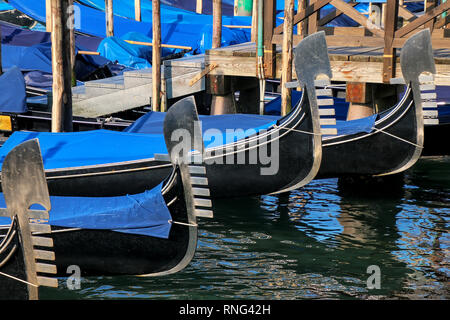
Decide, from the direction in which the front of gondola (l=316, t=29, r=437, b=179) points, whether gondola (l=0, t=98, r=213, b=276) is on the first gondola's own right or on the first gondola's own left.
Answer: on the first gondola's own right

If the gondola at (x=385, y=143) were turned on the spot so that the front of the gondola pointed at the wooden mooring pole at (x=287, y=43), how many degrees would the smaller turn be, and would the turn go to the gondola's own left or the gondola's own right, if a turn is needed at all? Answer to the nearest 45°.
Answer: approximately 135° to the gondola's own left

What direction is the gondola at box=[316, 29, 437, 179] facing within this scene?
to the viewer's right

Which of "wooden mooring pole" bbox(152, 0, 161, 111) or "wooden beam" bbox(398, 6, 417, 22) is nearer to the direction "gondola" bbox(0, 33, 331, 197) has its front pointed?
the wooden beam

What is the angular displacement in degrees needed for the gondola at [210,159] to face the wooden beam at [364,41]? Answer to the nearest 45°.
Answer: approximately 45° to its left

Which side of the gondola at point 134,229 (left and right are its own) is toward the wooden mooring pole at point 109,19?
left

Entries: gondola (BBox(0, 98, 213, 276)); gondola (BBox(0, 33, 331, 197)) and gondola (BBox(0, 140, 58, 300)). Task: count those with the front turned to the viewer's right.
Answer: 3

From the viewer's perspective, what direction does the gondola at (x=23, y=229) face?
to the viewer's right

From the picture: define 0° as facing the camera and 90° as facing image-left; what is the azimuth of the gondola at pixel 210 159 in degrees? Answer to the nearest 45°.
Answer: approximately 270°

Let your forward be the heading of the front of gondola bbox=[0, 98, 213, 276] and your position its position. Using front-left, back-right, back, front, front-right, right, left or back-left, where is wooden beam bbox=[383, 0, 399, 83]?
front-left

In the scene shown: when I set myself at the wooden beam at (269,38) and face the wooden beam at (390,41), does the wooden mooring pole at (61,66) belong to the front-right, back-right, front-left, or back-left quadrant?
back-right

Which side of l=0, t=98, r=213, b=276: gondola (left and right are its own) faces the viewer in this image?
right

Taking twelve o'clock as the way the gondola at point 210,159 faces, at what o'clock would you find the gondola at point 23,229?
the gondola at point 23,229 is roughly at 4 o'clock from the gondola at point 210,159.
